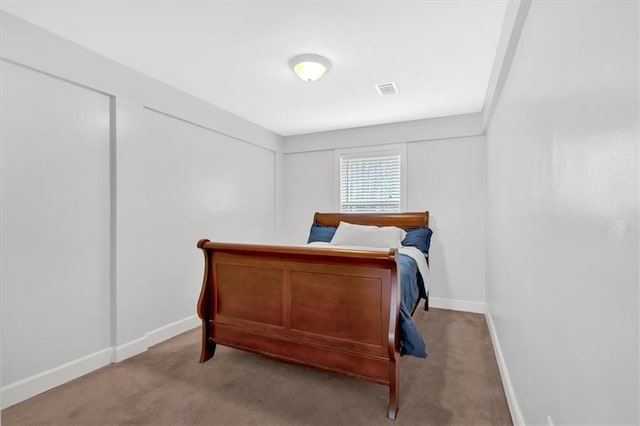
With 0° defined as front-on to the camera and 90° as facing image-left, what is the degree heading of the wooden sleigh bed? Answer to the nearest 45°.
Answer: approximately 45°

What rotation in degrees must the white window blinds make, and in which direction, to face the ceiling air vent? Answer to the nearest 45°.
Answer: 0° — it already faces it

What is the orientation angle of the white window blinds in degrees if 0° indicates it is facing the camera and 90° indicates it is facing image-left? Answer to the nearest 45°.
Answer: approximately 0°

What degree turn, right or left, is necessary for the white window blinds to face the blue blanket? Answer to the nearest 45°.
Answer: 0° — it already faces it
